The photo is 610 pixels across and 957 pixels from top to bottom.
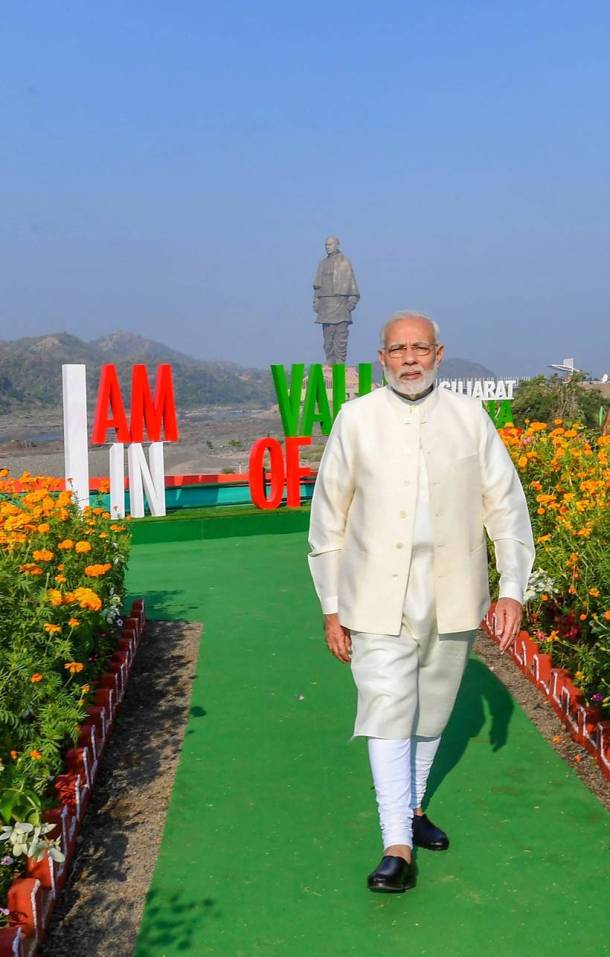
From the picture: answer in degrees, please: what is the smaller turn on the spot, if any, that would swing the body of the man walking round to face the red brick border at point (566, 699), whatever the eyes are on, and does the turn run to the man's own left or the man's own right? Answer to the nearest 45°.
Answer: approximately 135° to the man's own left

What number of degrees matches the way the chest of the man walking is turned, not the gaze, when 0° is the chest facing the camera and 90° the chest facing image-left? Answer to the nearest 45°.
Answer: approximately 0°

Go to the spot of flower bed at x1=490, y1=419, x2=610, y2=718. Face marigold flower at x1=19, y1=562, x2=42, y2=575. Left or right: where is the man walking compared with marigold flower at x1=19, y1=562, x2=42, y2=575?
left

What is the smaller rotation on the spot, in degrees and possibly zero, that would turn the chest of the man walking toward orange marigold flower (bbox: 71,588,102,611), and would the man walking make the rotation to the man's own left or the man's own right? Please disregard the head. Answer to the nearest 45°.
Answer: approximately 90° to the man's own right

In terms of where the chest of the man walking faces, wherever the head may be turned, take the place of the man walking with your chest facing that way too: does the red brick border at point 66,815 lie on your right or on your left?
on your right
